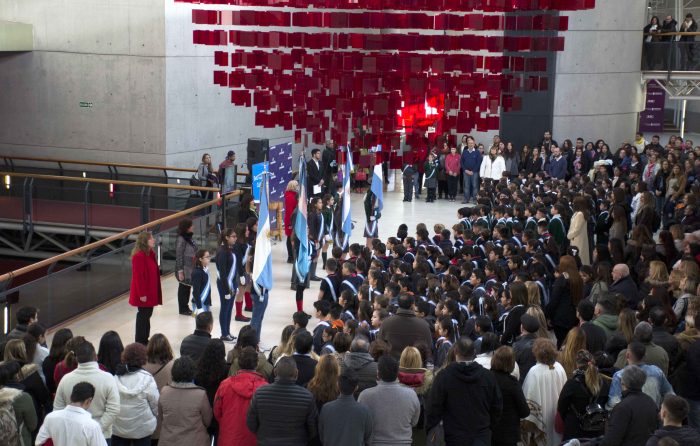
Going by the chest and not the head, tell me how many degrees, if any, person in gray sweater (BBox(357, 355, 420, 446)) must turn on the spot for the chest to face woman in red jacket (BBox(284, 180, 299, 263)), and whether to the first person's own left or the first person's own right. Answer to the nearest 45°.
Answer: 0° — they already face them

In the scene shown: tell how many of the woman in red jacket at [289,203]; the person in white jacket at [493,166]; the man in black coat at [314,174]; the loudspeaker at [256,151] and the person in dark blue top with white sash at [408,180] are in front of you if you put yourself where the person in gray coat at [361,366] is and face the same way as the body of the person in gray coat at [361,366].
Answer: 5

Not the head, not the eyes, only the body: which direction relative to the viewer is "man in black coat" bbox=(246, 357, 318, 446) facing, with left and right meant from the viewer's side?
facing away from the viewer

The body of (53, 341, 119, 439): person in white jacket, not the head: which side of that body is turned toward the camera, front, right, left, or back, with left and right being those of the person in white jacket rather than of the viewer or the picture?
back

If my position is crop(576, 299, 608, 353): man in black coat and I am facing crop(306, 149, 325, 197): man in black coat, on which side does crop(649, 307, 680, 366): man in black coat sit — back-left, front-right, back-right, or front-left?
back-right

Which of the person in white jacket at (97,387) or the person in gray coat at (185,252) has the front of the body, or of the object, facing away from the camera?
the person in white jacket

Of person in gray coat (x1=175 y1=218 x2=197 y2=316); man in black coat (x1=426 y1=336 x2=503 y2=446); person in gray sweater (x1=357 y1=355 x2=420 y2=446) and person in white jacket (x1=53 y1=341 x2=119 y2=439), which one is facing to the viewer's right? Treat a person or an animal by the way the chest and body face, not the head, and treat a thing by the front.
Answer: person in gray coat (x1=175 y1=218 x2=197 y2=316)

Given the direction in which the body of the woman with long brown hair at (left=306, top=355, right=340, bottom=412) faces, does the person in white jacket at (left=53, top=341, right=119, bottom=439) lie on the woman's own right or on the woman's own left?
on the woman's own left

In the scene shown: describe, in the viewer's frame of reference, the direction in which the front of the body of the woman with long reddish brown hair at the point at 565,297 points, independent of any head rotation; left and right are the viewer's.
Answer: facing away from the viewer and to the left of the viewer

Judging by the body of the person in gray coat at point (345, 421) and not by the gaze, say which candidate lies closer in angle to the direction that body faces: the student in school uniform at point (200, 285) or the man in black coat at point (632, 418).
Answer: the student in school uniform

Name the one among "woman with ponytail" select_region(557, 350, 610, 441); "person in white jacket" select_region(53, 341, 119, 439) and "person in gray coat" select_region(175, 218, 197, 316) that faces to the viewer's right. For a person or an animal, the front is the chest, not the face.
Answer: the person in gray coat

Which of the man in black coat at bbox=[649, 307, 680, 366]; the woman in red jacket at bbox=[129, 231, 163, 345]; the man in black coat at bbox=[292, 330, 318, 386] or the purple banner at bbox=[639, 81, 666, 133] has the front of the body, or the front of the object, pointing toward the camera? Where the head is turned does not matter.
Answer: the purple banner

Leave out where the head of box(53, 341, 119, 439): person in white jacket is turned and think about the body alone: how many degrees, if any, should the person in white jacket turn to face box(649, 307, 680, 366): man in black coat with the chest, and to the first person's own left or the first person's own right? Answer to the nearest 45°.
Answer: approximately 90° to the first person's own right

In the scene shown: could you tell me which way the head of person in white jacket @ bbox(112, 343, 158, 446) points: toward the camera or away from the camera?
away from the camera

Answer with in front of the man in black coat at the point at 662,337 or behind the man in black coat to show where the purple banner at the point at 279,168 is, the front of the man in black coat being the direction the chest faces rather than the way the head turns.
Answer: in front

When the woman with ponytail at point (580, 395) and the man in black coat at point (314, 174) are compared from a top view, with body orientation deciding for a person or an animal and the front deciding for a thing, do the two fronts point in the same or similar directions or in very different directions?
very different directions

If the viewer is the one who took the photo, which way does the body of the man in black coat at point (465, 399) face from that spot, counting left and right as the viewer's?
facing away from the viewer
